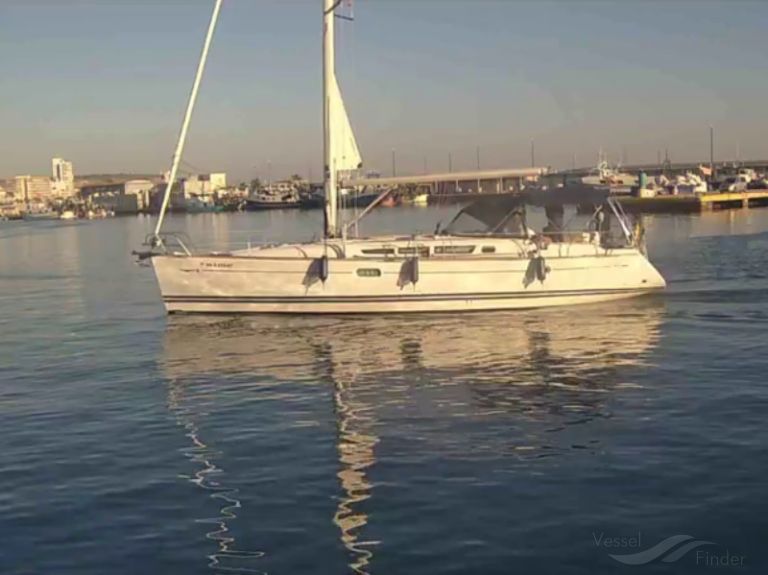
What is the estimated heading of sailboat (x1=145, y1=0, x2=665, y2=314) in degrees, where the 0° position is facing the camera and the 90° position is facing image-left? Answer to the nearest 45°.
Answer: approximately 90°
